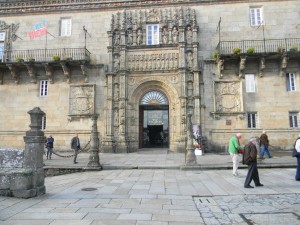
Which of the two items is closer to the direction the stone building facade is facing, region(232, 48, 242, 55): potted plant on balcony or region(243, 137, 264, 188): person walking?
the person walking

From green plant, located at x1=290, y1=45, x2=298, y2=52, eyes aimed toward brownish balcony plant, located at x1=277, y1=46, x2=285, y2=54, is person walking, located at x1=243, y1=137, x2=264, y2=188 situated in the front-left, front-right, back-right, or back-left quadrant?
front-left

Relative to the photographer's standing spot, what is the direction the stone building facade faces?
facing the viewer

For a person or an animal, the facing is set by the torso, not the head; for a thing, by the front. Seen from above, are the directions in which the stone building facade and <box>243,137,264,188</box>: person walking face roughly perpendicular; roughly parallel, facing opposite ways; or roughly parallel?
roughly perpendicular

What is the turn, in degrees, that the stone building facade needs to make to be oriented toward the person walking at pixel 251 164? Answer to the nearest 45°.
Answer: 0° — it already faces them

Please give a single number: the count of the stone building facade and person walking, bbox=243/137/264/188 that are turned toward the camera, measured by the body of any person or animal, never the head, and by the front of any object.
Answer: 1
